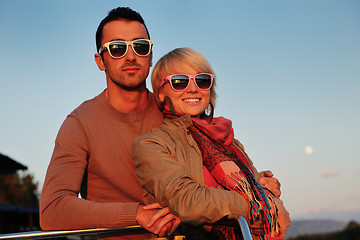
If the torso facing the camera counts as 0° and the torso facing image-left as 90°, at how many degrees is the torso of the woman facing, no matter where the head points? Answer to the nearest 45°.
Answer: approximately 315°

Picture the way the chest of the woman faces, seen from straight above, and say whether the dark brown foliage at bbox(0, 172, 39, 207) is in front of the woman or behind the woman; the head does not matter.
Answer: behind

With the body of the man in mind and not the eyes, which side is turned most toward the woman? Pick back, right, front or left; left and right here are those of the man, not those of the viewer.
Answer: front

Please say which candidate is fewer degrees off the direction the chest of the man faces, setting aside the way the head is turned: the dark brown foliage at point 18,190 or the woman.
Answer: the woman

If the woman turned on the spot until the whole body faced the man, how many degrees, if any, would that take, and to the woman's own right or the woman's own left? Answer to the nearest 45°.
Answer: approximately 180°

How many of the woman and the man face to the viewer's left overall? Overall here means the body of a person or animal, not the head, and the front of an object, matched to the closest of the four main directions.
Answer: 0

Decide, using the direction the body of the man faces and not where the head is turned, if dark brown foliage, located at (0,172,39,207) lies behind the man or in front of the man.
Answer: behind

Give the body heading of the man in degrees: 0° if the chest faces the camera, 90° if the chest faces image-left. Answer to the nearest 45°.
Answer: approximately 315°
